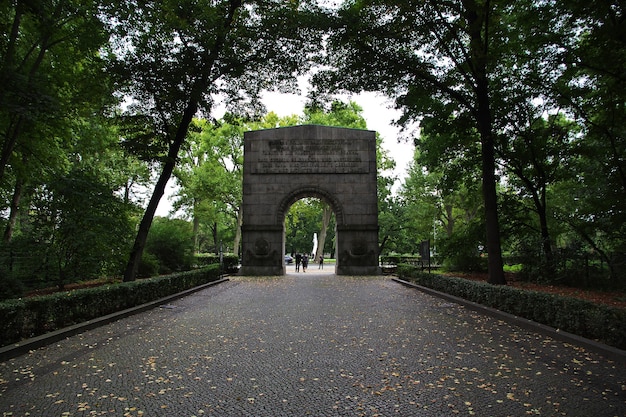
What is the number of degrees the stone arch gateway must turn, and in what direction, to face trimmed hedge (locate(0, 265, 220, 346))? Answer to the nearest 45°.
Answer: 0° — it already faces it

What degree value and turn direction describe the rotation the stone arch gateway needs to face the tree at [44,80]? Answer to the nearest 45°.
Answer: approximately 45° to its right

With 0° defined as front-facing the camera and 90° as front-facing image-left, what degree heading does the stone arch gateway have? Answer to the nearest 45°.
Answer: approximately 0°

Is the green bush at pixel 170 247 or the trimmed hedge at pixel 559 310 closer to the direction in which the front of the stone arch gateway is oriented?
the trimmed hedge

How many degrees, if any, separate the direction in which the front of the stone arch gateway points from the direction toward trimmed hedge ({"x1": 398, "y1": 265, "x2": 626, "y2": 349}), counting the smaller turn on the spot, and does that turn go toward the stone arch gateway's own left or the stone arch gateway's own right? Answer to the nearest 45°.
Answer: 0° — it already faces it

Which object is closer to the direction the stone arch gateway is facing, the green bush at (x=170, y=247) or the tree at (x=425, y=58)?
the tree

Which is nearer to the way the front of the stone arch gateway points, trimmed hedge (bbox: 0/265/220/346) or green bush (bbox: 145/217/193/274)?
the trimmed hedge
